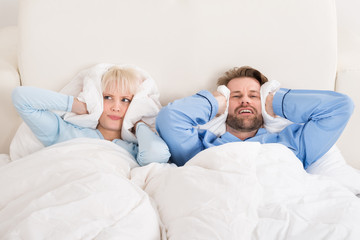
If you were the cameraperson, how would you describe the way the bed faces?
facing the viewer
